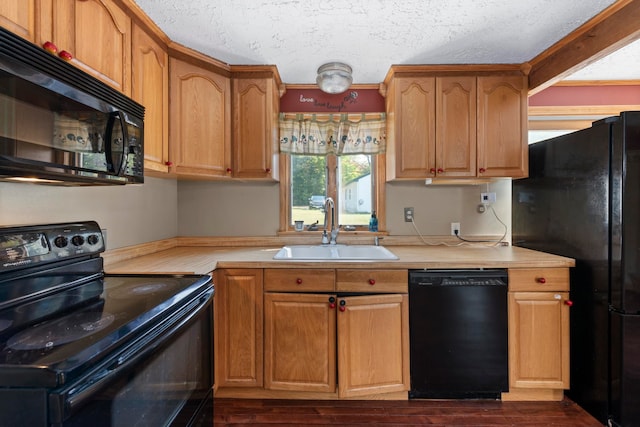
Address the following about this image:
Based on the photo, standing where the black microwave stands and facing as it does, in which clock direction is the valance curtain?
The valance curtain is roughly at 10 o'clock from the black microwave.

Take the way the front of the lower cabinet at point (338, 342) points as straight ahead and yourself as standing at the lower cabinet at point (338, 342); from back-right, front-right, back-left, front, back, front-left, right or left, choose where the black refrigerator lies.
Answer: left

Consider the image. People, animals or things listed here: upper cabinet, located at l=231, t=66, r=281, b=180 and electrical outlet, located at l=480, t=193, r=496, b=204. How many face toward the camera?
2

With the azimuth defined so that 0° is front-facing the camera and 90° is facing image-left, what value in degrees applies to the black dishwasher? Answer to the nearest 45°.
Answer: approximately 0°

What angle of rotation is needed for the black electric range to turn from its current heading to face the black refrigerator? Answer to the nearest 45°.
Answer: approximately 45° to its left

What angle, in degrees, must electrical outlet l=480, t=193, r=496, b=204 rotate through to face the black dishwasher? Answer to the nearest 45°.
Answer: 0° — it already faces it

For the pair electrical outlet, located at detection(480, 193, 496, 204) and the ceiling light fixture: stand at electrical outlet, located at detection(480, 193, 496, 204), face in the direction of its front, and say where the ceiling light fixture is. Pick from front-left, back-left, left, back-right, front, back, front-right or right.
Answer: front-right

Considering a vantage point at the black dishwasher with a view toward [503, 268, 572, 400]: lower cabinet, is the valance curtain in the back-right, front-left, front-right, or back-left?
back-left

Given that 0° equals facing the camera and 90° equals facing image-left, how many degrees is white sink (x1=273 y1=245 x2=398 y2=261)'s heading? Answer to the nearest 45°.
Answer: approximately 0°

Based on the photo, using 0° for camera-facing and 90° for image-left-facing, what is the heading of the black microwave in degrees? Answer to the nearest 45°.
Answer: approximately 315°

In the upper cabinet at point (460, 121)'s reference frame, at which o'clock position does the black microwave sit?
The black microwave is roughly at 1 o'clock from the upper cabinet.

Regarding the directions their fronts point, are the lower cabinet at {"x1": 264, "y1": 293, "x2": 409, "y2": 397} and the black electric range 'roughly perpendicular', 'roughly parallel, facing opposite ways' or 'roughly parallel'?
roughly perpendicular
